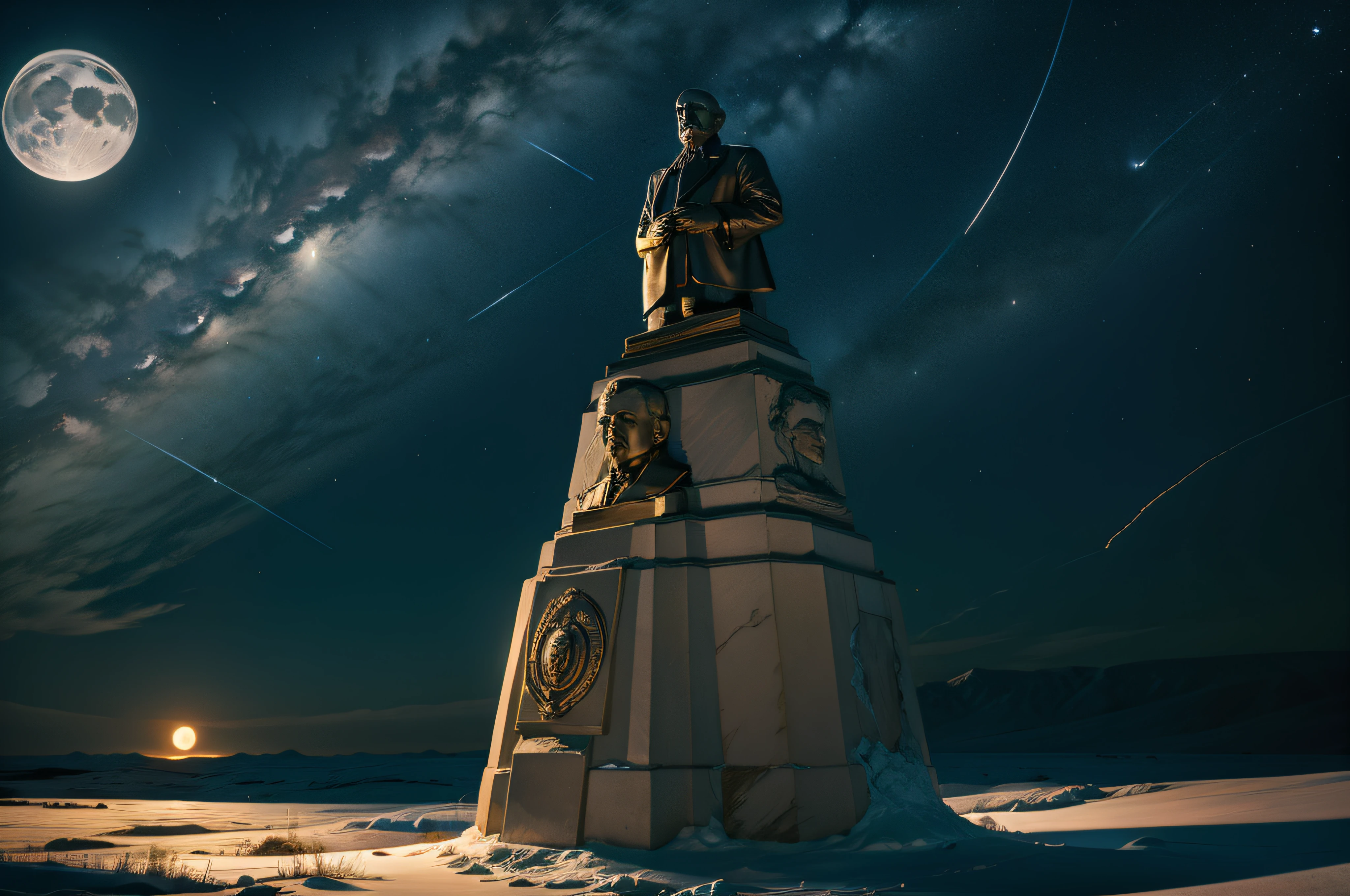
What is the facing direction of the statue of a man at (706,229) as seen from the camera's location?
facing the viewer and to the left of the viewer
